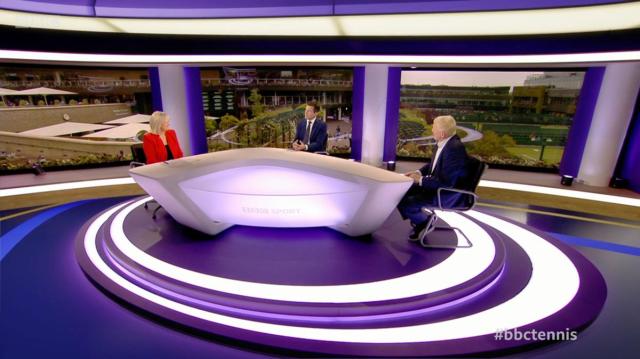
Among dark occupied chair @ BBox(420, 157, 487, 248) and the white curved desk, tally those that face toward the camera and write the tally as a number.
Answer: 1

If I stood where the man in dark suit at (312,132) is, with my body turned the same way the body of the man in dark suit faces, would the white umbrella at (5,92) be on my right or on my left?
on my right

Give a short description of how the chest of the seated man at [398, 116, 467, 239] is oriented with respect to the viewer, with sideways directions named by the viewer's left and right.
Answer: facing to the left of the viewer

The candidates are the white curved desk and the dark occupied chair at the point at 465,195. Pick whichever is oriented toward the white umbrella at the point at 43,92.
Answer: the dark occupied chair

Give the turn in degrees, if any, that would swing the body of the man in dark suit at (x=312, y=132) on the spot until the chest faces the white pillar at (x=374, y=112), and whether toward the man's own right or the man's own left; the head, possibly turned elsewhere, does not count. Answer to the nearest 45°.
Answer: approximately 180°

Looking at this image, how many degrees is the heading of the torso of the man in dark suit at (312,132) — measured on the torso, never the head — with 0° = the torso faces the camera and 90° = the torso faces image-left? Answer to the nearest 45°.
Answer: approximately 45°

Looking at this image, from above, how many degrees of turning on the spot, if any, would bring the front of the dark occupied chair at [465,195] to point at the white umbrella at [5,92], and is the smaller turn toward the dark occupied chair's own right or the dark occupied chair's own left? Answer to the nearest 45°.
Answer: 0° — it already faces it

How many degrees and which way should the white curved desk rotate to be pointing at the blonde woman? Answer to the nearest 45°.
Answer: approximately 135° to its right

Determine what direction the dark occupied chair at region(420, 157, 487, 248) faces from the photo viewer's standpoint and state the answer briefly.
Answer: facing to the left of the viewer

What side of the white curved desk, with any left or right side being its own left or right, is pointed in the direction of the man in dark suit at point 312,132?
back

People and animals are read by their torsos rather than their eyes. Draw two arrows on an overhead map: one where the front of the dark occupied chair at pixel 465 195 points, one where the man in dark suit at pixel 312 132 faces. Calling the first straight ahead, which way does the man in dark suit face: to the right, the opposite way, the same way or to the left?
to the left

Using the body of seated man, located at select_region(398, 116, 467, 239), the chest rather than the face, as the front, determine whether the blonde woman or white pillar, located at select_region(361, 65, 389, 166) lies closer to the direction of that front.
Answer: the blonde woman

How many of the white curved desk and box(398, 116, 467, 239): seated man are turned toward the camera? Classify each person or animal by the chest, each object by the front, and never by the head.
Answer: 1
